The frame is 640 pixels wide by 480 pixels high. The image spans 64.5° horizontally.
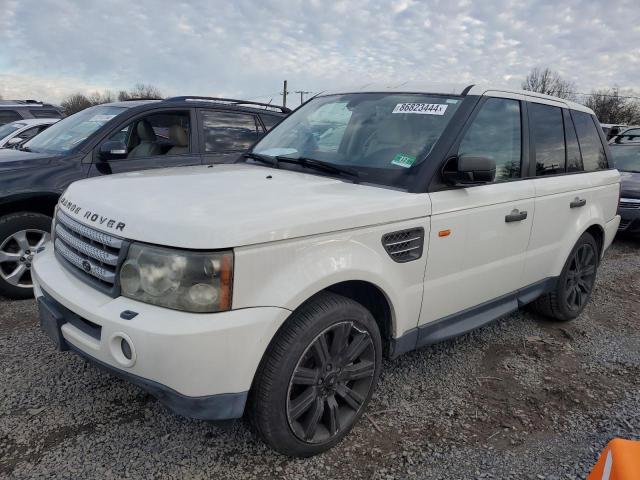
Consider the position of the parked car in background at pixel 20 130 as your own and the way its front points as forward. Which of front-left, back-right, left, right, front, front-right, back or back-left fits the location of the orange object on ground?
front-left

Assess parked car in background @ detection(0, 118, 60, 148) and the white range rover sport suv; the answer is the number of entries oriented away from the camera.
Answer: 0

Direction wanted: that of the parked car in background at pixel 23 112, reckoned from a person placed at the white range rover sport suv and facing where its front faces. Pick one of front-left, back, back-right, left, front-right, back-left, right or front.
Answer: right

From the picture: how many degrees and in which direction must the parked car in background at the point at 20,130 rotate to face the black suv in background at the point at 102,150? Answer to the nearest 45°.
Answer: approximately 45° to its left

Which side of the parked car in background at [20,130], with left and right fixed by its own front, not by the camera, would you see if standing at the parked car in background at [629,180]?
left

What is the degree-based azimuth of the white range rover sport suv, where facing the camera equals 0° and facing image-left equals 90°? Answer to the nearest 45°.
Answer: approximately 45°

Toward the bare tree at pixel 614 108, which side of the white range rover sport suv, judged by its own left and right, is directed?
back

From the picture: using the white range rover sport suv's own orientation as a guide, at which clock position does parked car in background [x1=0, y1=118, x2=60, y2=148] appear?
The parked car in background is roughly at 3 o'clock from the white range rover sport suv.

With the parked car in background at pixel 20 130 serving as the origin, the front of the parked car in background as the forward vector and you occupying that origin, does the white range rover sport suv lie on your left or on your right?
on your left

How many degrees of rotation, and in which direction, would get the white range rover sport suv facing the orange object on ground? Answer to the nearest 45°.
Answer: approximately 90° to its left

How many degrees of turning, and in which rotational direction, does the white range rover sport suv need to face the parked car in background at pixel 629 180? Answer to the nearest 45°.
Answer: approximately 180°

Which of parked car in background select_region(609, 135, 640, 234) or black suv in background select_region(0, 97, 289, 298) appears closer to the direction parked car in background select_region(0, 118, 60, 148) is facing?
the black suv in background
